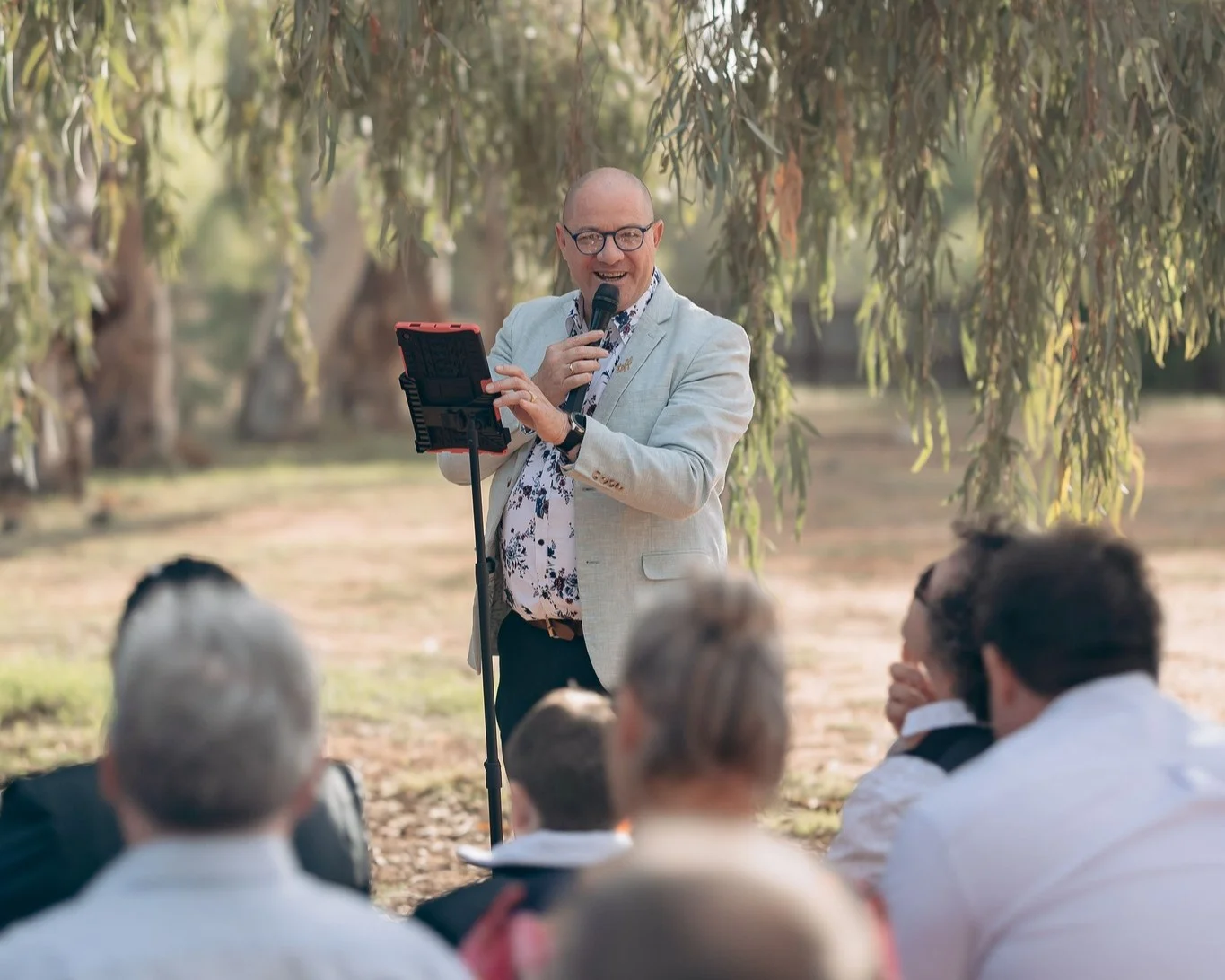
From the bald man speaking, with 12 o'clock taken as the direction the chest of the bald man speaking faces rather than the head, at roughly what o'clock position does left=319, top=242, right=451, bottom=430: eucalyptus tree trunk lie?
The eucalyptus tree trunk is roughly at 4 o'clock from the bald man speaking.

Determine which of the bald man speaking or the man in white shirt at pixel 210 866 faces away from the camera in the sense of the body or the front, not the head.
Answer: the man in white shirt

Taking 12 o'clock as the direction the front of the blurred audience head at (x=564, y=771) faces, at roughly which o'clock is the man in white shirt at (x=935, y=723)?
The man in white shirt is roughly at 2 o'clock from the blurred audience head.

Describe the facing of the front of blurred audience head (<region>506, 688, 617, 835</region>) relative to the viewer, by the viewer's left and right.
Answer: facing away from the viewer

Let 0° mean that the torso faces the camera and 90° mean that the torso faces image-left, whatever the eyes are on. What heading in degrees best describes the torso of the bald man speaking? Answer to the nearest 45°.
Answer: approximately 45°

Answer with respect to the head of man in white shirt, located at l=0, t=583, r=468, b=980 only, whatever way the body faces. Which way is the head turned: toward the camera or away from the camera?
away from the camera

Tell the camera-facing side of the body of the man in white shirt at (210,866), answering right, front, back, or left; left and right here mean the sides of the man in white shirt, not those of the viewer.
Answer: back

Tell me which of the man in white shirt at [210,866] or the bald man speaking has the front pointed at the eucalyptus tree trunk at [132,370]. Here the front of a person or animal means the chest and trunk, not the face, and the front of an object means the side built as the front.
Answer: the man in white shirt

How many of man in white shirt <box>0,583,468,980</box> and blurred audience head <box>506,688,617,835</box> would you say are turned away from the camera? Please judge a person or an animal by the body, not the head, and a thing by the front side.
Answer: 2

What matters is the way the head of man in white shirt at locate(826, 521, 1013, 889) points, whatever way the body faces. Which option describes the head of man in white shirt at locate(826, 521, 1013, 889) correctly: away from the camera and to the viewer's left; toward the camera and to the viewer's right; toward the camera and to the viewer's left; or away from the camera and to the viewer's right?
away from the camera and to the viewer's left

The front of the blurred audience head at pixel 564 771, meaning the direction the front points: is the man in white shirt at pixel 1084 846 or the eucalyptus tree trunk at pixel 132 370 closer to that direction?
the eucalyptus tree trunk

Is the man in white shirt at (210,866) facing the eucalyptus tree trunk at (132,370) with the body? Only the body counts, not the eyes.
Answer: yes

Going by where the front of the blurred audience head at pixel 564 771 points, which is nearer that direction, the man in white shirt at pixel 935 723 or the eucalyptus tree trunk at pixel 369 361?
the eucalyptus tree trunk

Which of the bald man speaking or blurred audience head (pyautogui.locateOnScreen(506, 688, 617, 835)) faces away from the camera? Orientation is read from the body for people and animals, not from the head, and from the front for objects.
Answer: the blurred audience head
